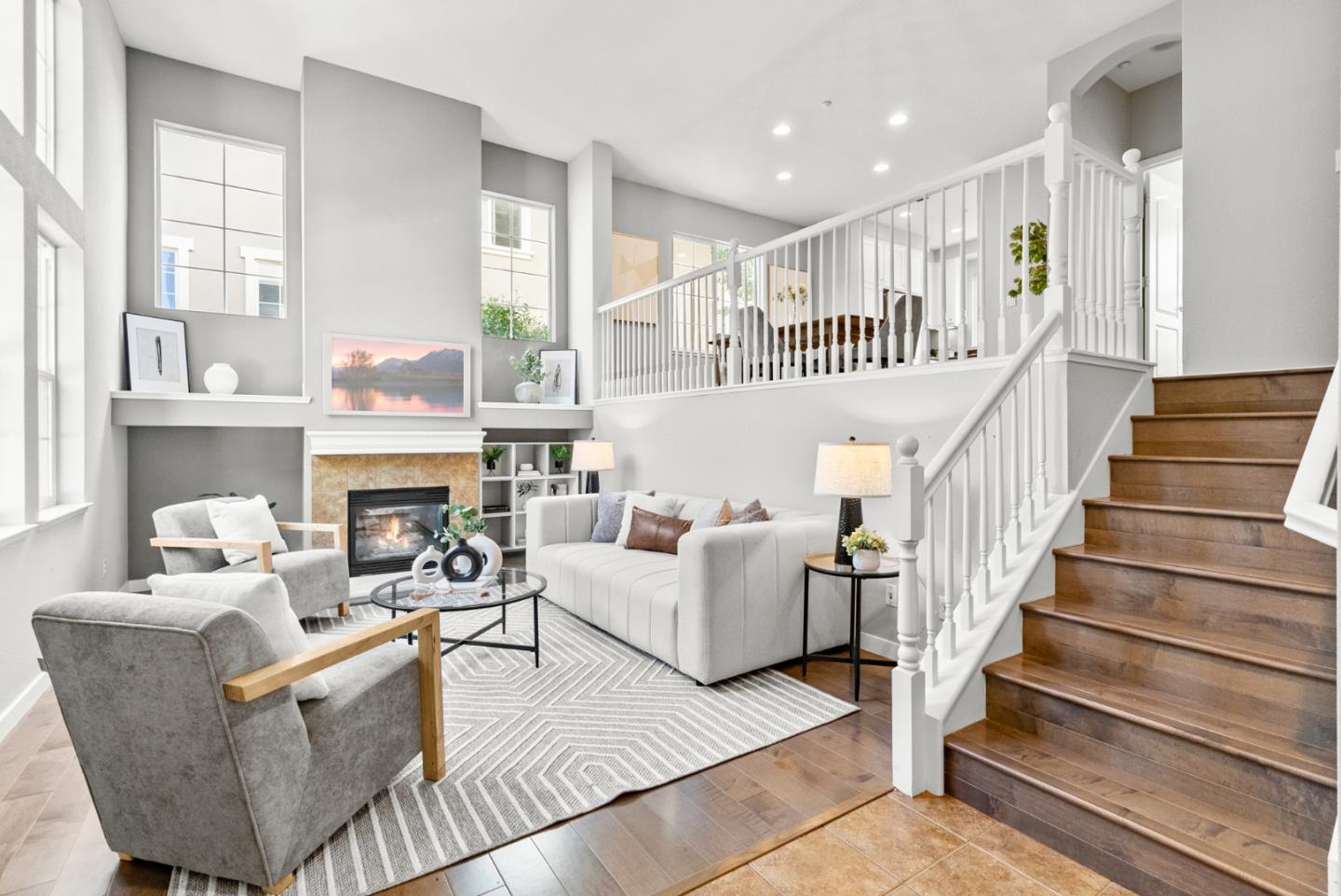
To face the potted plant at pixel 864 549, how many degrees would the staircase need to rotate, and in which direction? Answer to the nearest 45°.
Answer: approximately 45° to its right

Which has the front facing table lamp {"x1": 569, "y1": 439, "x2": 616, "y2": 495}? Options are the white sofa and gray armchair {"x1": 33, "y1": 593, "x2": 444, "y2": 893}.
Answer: the gray armchair

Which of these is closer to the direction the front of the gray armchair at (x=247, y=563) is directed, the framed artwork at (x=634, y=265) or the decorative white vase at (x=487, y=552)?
the decorative white vase

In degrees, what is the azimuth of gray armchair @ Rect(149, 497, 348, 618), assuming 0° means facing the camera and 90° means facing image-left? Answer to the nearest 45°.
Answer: approximately 315°

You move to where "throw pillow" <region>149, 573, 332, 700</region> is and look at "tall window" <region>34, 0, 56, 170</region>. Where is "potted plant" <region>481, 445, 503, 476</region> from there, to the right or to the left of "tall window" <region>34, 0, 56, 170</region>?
right

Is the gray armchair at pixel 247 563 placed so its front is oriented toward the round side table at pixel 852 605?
yes

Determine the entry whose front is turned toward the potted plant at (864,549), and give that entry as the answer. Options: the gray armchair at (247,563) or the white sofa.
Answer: the gray armchair

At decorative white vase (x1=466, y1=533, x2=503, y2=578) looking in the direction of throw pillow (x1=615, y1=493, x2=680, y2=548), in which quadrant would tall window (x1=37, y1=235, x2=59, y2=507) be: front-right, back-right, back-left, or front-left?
back-left

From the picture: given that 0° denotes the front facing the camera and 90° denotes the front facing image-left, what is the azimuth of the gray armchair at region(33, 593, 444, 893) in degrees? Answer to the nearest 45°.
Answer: approximately 225°

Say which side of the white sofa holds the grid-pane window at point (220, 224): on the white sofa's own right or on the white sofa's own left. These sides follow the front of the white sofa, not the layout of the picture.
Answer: on the white sofa's own right

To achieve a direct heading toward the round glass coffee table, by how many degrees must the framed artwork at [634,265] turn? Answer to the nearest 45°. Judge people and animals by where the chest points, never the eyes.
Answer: approximately 45° to its right
